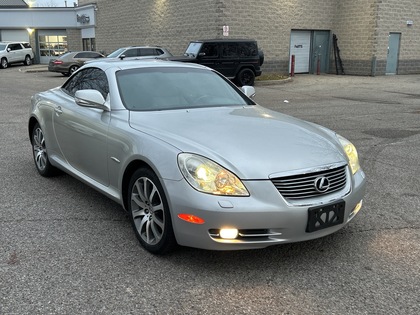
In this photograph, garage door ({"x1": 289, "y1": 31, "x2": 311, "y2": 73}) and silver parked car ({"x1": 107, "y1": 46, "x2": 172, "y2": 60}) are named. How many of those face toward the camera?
1

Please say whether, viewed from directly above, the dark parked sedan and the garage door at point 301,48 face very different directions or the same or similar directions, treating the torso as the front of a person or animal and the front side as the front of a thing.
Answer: very different directions

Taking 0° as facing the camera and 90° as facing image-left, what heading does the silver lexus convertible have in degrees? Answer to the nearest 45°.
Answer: approximately 315°

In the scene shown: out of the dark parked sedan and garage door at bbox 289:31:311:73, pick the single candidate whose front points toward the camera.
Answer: the garage door

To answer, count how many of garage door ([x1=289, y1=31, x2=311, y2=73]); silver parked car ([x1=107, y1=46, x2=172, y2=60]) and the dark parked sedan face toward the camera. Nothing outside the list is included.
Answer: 1

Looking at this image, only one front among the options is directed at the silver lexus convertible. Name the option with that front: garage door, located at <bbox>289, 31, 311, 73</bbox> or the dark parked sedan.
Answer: the garage door

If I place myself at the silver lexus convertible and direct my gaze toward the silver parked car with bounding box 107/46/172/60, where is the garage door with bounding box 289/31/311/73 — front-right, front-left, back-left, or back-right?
front-right

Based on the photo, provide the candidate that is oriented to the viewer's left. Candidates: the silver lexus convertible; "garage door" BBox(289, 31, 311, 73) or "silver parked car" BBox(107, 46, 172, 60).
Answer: the silver parked car

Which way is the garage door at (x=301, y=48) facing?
toward the camera

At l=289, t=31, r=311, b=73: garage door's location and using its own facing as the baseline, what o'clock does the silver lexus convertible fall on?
The silver lexus convertible is roughly at 12 o'clock from the garage door.

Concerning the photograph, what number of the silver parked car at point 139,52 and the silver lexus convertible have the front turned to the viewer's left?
1

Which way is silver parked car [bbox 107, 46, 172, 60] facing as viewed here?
to the viewer's left

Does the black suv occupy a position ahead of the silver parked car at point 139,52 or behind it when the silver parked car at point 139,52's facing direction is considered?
behind
